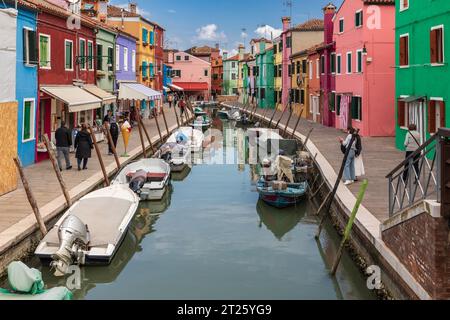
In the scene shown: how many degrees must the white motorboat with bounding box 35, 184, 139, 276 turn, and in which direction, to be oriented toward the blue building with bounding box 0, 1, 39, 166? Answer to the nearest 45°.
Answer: approximately 45° to its left

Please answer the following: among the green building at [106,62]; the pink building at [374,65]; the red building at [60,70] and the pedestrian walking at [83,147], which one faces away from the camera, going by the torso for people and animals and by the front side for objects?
the pedestrian walking

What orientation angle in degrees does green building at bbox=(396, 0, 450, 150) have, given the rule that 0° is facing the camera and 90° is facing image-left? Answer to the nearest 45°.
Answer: approximately 45°

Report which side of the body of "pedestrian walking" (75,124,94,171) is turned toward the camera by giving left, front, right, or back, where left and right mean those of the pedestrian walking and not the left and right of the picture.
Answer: back

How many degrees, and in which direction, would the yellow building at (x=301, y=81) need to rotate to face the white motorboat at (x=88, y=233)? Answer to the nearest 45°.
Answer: approximately 45° to its left

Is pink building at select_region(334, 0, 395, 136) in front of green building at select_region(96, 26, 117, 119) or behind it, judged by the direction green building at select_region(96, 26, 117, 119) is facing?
in front

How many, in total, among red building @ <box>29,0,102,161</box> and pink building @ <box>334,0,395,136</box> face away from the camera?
0

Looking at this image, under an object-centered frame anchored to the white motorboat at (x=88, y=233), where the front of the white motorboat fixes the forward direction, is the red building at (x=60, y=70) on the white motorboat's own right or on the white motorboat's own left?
on the white motorboat's own left

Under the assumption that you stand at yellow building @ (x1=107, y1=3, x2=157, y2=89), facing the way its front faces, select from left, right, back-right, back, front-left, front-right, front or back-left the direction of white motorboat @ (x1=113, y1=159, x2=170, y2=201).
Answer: front-right

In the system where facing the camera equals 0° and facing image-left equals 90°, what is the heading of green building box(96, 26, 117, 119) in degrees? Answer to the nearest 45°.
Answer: approximately 315°

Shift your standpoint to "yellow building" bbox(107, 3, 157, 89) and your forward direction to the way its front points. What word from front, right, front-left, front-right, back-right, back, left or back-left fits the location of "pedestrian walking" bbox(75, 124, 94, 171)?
front-right

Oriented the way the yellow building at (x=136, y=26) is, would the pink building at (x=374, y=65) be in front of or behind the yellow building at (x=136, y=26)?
in front

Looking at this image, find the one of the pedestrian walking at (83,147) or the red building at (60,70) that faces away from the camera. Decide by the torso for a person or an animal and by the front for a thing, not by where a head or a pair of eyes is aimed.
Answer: the pedestrian walking

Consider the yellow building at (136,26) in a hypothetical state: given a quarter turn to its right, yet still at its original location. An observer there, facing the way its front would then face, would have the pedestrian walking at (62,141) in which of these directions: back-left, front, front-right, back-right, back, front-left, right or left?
front-left

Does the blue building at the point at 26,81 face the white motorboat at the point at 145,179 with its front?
yes

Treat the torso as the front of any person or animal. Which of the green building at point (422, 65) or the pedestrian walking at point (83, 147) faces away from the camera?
the pedestrian walking

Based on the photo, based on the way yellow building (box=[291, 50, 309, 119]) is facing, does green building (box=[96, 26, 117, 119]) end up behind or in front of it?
in front
